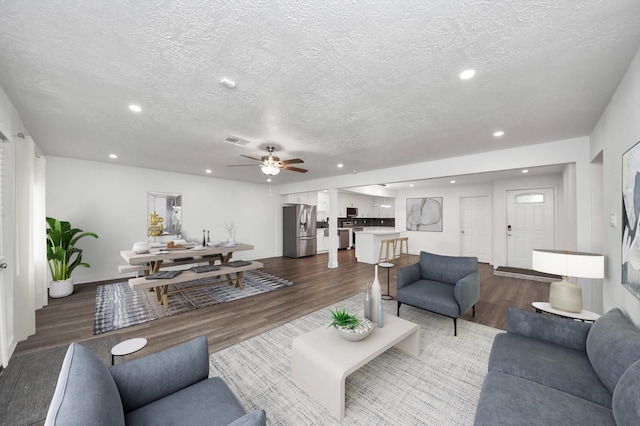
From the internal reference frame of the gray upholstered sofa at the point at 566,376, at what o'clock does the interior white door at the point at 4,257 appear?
The interior white door is roughly at 11 o'clock from the gray upholstered sofa.

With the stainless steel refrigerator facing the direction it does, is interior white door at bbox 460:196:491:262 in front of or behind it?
in front

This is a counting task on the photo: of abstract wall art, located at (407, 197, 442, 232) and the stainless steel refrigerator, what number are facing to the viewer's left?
0

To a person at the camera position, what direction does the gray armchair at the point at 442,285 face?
facing the viewer and to the left of the viewer

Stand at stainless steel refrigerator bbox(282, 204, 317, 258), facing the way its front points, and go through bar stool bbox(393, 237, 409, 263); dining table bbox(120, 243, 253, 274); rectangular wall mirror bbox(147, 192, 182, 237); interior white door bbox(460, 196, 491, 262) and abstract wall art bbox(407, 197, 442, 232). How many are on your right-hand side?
2

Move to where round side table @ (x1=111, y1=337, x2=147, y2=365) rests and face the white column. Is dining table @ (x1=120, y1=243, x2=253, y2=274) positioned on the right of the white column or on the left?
left

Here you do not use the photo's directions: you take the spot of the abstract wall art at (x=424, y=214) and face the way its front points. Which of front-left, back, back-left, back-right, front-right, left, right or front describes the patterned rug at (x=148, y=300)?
front-right

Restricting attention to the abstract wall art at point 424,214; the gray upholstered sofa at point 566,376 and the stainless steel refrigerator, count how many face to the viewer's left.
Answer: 1

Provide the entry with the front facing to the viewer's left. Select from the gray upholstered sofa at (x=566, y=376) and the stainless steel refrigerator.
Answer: the gray upholstered sofa

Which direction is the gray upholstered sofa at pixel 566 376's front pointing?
to the viewer's left

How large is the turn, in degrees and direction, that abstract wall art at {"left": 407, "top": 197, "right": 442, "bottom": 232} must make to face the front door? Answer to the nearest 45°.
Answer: approximately 45° to its left

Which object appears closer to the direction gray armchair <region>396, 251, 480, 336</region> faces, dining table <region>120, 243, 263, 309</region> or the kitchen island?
the dining table

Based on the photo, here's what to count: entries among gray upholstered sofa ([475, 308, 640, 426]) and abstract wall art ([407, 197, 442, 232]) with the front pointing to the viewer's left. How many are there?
1

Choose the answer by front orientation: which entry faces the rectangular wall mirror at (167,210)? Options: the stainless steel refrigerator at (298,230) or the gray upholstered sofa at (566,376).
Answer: the gray upholstered sofa
